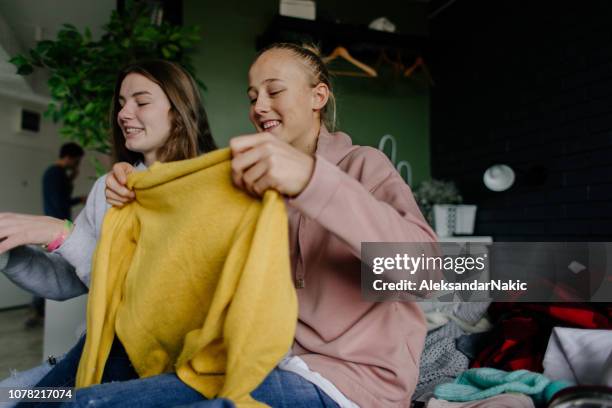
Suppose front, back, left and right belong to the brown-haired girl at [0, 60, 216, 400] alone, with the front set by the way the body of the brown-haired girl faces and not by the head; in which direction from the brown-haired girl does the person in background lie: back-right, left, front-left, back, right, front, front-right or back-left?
back-right

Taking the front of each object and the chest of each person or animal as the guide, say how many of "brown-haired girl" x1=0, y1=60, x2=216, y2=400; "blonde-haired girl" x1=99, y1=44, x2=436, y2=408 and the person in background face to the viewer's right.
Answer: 1

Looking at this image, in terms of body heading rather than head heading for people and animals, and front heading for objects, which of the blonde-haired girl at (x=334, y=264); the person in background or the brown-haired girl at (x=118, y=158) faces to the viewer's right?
the person in background

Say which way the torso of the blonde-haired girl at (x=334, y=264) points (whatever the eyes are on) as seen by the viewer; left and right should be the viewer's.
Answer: facing the viewer and to the left of the viewer

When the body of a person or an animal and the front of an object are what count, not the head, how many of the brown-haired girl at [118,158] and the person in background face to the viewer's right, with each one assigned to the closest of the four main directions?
1

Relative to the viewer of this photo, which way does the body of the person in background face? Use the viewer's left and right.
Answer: facing to the right of the viewer

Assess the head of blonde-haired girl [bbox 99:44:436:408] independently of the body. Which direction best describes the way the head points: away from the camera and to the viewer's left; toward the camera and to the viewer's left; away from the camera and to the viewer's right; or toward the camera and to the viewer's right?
toward the camera and to the viewer's left

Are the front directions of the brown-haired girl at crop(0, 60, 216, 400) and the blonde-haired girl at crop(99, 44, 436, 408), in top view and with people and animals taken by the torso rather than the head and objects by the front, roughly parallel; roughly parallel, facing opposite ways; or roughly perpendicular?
roughly parallel
